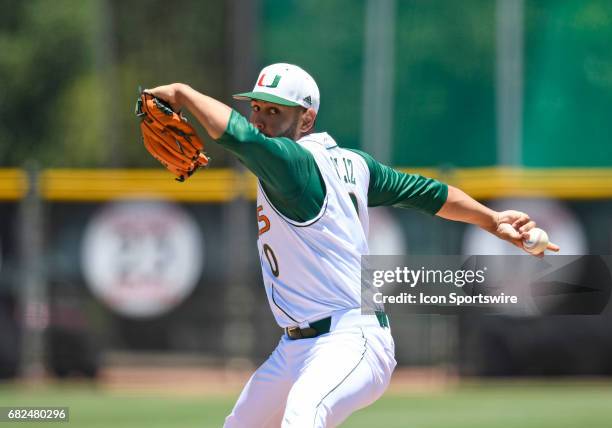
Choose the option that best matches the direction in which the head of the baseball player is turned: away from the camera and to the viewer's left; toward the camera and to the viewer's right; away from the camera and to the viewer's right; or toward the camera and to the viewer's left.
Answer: toward the camera and to the viewer's left

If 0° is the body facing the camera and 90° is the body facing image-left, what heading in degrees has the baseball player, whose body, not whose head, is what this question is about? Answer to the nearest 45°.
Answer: approximately 90°
